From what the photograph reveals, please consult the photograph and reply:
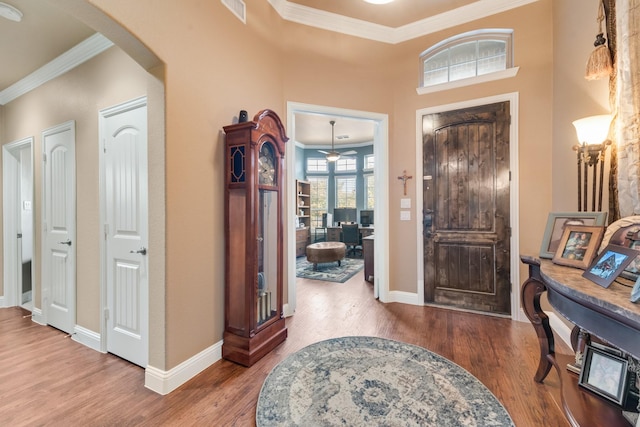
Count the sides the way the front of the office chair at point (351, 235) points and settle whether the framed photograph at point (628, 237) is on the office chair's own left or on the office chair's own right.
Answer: on the office chair's own right

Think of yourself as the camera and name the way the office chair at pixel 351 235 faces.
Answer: facing away from the viewer and to the right of the viewer

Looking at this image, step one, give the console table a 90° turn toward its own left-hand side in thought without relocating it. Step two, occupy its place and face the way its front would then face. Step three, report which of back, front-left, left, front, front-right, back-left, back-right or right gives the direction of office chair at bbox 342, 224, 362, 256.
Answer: back

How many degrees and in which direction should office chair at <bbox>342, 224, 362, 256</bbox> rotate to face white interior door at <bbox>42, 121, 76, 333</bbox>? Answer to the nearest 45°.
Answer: approximately 180°

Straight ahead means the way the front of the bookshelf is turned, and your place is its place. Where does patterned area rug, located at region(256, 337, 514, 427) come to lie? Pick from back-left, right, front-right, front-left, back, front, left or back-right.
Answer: front-right

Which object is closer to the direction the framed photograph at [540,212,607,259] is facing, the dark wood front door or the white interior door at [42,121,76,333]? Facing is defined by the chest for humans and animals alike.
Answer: the white interior door

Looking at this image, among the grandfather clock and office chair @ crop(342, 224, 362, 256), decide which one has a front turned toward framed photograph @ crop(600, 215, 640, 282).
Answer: the grandfather clock

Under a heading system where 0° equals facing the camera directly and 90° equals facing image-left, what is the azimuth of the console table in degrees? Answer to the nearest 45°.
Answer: approximately 45°

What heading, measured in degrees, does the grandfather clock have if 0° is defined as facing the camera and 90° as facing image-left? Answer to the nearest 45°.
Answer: approximately 315°
